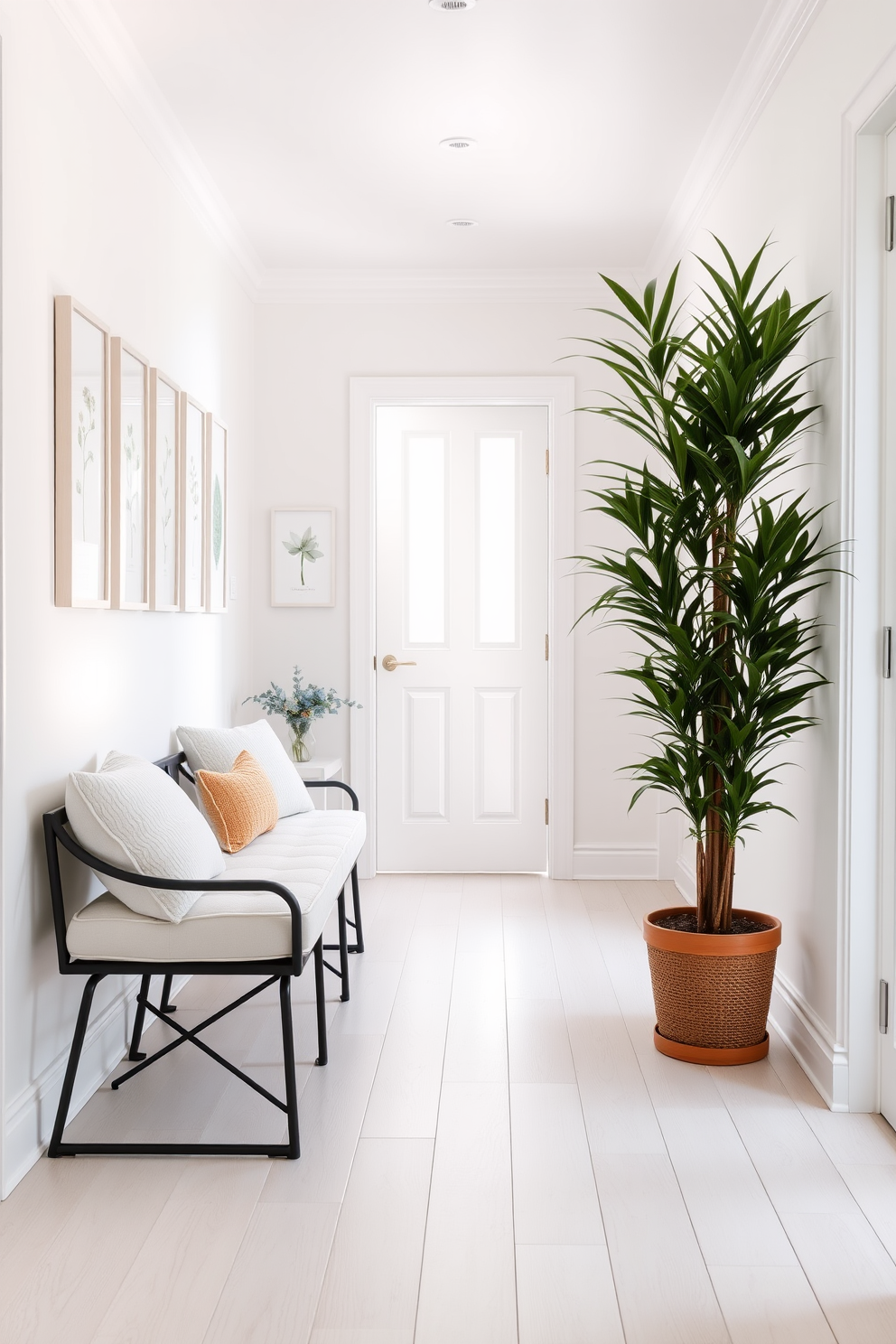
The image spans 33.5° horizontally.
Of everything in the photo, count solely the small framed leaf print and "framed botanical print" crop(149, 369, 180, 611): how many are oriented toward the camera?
1

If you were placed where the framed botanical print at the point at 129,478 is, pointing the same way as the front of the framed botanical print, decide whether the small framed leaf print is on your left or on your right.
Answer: on your left

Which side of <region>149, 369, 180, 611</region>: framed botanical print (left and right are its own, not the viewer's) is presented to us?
right

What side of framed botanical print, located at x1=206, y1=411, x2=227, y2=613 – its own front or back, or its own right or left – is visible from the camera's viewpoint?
right

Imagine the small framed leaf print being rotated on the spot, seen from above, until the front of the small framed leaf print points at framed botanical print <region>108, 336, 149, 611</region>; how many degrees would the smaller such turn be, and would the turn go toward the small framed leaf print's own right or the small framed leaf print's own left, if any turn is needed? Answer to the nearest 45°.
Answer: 0° — it already faces it

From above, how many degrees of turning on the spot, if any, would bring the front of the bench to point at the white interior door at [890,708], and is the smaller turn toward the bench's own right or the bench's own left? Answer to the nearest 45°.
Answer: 0° — it already faces it

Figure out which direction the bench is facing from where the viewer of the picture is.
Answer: facing to the right of the viewer

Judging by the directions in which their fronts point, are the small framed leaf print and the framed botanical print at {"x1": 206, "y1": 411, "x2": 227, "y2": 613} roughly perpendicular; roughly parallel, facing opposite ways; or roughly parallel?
roughly perpendicular

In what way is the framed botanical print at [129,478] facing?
to the viewer's right
